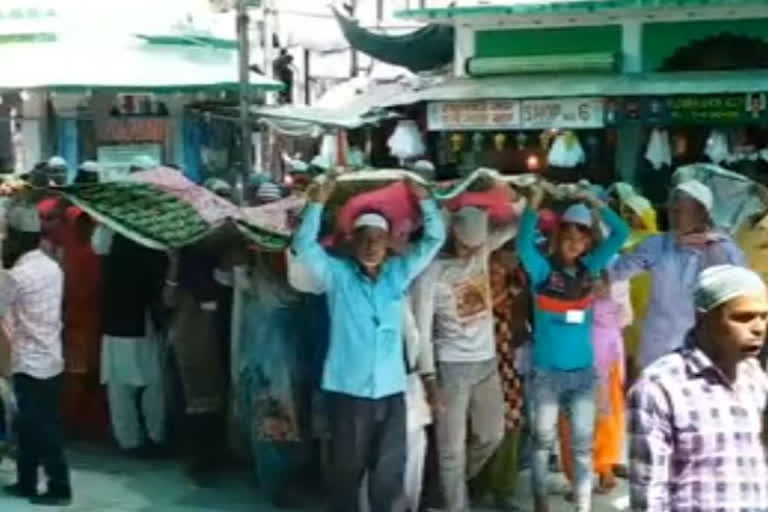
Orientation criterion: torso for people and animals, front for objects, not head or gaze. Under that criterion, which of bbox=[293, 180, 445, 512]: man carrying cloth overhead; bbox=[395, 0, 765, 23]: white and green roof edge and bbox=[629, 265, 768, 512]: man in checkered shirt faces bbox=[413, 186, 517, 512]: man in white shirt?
the white and green roof edge

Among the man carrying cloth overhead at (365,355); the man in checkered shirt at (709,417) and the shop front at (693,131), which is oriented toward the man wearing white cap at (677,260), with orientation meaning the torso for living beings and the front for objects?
the shop front

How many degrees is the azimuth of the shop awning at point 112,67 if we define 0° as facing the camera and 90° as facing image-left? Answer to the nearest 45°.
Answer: approximately 0°

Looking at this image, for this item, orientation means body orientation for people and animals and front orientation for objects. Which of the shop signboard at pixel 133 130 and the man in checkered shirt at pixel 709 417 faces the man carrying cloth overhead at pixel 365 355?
the shop signboard

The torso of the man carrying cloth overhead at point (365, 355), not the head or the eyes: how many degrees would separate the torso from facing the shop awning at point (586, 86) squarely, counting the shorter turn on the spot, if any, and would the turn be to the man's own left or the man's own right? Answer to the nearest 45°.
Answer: approximately 180°

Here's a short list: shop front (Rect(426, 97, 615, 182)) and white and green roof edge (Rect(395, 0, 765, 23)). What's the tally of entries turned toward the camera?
2

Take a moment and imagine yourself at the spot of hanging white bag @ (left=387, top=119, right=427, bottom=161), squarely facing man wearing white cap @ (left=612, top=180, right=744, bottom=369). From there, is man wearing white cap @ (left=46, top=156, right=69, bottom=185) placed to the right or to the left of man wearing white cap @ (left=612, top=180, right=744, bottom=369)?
right
